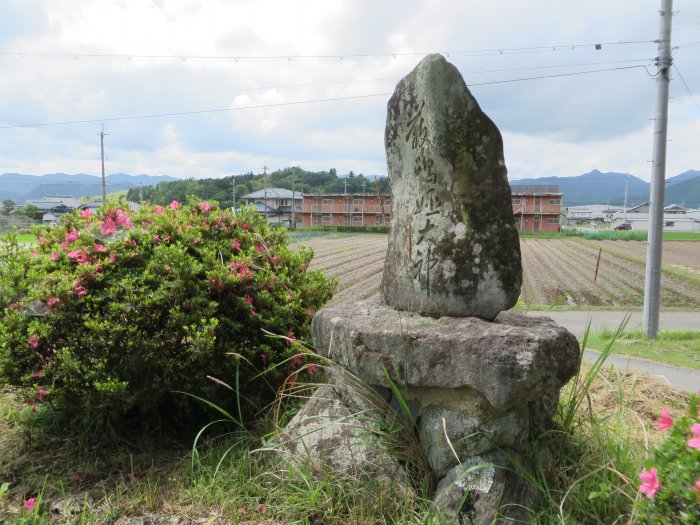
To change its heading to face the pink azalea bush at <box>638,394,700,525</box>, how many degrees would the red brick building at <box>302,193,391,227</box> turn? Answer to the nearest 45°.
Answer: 0° — it already faces it

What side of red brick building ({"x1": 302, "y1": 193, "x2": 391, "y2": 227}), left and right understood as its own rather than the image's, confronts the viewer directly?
front

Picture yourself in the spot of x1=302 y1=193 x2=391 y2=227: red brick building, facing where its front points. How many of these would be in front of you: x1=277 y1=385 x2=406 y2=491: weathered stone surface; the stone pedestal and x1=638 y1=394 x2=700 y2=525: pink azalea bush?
3

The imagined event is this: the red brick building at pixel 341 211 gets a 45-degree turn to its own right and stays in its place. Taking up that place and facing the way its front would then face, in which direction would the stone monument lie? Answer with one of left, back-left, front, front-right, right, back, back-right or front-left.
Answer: front-left

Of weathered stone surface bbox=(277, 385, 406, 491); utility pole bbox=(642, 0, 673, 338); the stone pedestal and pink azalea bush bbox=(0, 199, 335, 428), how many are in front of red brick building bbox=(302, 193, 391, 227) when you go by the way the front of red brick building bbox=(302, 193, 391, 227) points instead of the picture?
4

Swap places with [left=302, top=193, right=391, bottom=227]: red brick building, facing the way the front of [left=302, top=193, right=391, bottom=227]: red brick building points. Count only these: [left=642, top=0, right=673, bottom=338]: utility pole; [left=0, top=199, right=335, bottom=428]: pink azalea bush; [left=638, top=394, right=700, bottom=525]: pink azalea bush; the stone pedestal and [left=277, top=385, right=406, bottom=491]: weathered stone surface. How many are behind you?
0

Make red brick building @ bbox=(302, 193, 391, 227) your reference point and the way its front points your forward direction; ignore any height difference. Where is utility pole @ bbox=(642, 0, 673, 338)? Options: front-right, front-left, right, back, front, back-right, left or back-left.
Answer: front

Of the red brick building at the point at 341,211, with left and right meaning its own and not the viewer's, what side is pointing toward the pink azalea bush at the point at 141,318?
front

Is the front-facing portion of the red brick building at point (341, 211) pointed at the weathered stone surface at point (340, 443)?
yes

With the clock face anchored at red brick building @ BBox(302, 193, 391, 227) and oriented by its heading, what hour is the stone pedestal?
The stone pedestal is roughly at 12 o'clock from the red brick building.

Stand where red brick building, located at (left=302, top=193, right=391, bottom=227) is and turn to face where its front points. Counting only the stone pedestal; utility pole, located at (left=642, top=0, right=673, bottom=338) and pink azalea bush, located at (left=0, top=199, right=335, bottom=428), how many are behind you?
0

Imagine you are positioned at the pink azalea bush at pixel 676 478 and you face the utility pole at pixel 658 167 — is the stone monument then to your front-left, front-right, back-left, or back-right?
front-left
